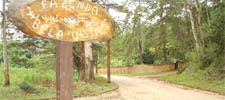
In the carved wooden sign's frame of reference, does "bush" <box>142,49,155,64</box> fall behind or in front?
behind

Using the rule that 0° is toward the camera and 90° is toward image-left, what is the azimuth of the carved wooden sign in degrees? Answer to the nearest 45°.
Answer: approximately 0°
